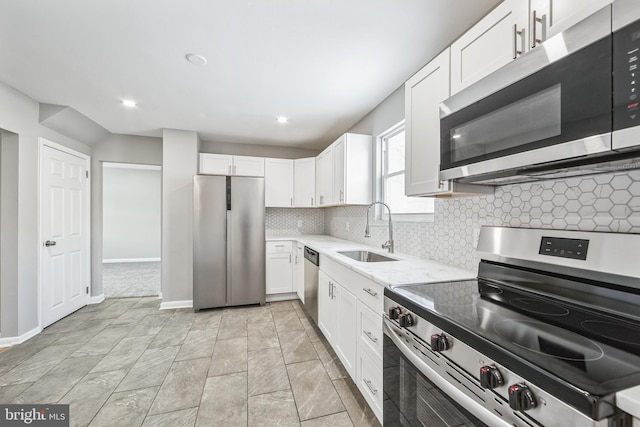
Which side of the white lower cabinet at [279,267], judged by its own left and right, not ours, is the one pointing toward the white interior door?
right

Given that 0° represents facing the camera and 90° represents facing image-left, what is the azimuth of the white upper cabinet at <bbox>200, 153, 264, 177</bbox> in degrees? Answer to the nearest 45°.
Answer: approximately 0°

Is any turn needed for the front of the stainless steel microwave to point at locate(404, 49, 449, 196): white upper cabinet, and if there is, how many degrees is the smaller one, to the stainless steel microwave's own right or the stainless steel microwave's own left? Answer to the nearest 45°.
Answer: approximately 90° to the stainless steel microwave's own right

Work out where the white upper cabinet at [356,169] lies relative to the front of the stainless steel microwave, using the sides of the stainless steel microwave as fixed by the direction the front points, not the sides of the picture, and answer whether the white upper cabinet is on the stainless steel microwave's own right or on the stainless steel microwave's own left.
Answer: on the stainless steel microwave's own right

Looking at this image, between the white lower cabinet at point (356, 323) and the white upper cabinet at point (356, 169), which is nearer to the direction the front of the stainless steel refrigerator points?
the white lower cabinet

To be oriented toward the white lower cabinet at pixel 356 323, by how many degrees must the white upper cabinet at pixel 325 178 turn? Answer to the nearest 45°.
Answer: approximately 90° to its left

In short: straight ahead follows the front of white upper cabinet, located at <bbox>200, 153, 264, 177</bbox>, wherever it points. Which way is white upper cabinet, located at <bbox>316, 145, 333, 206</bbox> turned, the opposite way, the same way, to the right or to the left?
to the right

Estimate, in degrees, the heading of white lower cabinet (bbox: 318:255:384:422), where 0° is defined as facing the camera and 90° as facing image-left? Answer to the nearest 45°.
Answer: approximately 45°

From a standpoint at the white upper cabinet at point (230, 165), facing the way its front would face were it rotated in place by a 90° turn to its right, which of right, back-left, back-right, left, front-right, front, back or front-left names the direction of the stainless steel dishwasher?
back-left

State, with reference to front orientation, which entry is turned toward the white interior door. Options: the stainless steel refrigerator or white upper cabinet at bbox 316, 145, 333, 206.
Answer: the white upper cabinet

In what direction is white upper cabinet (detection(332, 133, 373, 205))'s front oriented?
to the viewer's left

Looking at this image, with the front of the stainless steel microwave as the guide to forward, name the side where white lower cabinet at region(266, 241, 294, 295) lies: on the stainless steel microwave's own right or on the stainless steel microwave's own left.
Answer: on the stainless steel microwave's own right

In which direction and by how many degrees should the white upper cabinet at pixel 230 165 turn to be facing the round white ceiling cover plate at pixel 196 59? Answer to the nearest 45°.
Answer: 0° — it already faces it

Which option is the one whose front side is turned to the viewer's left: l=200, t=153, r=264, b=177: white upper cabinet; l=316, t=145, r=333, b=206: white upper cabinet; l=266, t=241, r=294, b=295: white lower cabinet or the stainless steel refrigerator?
l=316, t=145, r=333, b=206: white upper cabinet

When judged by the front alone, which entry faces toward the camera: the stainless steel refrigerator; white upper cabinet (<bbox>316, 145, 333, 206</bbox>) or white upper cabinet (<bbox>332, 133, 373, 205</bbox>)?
the stainless steel refrigerator
